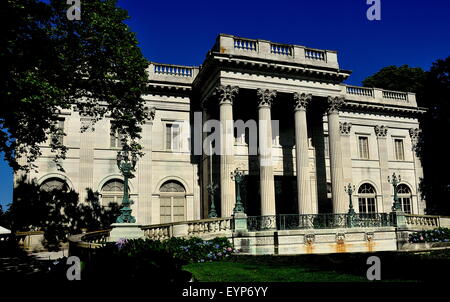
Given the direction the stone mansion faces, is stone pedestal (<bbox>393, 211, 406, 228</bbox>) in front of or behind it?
in front

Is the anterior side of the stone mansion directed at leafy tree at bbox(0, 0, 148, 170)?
no

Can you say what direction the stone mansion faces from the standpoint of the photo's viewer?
facing the viewer and to the right of the viewer

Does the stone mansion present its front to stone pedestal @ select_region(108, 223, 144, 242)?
no

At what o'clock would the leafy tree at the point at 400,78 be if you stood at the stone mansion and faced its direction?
The leafy tree is roughly at 9 o'clock from the stone mansion.

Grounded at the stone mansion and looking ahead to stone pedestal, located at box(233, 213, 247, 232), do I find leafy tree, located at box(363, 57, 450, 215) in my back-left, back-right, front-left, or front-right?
back-left

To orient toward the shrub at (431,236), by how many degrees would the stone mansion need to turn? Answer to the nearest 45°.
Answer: approximately 45° to its left

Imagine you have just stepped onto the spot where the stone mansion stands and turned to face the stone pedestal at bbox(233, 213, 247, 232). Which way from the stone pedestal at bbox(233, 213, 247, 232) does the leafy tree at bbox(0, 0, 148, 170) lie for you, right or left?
right

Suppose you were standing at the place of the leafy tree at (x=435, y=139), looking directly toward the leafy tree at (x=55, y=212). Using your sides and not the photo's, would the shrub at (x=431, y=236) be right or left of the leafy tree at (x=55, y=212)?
left

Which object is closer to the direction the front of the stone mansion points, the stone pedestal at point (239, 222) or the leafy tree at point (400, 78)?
the stone pedestal
